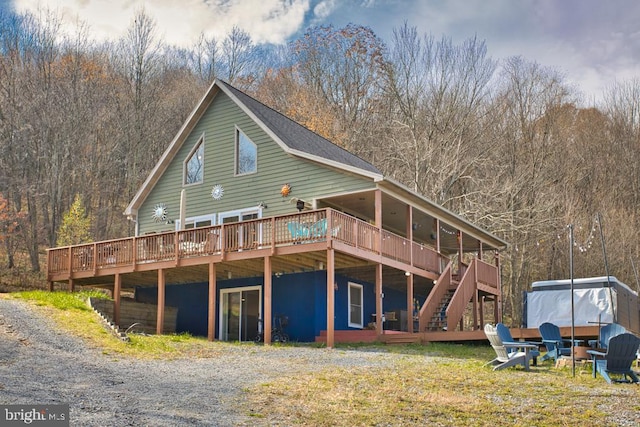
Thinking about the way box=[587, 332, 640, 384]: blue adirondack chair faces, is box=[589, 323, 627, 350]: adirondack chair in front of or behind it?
in front

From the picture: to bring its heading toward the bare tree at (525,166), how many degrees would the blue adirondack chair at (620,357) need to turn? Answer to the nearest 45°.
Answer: approximately 45° to its right

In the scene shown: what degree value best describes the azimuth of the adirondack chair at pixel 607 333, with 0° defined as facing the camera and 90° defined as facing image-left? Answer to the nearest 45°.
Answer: approximately 45°

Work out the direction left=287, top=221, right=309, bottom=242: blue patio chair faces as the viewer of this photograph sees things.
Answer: facing the viewer and to the right of the viewer

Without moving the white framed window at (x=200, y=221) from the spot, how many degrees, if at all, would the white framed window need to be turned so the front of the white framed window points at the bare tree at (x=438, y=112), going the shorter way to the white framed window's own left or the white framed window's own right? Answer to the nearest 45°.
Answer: approximately 180°

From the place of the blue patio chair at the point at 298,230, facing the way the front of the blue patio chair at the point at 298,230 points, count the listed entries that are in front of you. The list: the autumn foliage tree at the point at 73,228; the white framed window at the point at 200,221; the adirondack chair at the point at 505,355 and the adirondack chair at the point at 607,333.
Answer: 2

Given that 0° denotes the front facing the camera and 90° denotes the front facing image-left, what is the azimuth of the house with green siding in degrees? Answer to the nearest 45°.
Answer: approximately 45°

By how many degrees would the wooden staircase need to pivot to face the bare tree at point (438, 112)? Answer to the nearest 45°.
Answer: approximately 135° to its right

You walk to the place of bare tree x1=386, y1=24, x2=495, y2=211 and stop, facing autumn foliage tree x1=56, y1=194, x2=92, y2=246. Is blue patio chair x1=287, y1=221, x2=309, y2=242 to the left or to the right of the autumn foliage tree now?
left

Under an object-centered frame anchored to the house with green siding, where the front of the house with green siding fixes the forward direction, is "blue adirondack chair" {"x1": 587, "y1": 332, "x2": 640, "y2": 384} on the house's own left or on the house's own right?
on the house's own left

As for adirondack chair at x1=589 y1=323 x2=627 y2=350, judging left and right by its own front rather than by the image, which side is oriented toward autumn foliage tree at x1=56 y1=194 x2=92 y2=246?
right

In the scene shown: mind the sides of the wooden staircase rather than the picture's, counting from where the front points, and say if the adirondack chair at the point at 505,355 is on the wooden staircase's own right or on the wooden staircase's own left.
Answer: on the wooden staircase's own left

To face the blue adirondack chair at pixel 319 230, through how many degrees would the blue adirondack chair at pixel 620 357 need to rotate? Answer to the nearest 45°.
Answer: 0° — it already faces it

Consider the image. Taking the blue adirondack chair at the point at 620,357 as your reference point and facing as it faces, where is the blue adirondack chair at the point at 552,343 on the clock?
the blue adirondack chair at the point at 552,343 is roughly at 1 o'clock from the blue adirondack chair at the point at 620,357.
